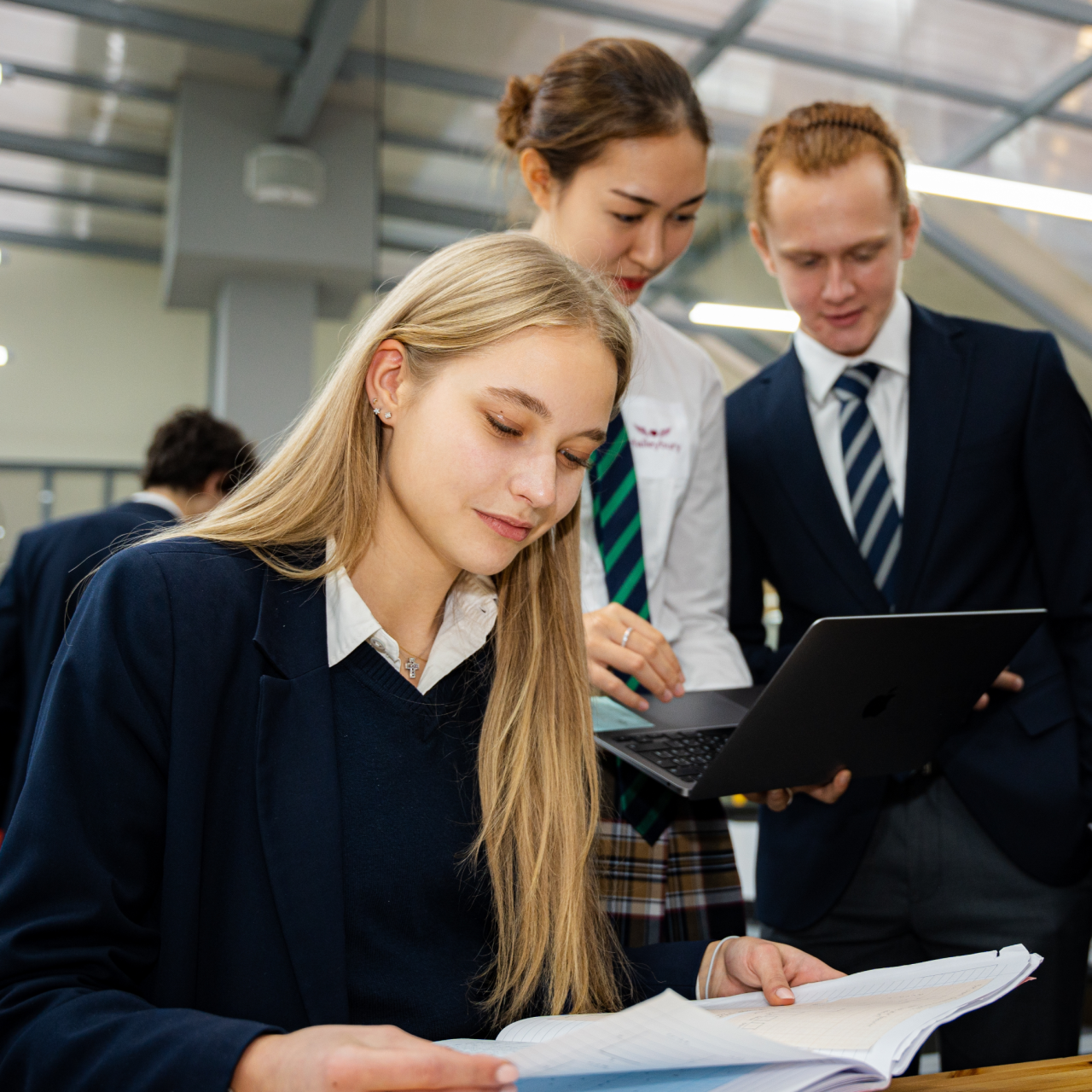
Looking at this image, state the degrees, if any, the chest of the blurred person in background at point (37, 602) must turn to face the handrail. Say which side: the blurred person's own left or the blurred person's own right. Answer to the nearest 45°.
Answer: approximately 45° to the blurred person's own left

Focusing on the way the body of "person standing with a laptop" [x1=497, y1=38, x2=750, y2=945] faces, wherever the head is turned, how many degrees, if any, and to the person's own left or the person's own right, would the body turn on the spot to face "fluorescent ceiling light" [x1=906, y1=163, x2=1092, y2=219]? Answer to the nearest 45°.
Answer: approximately 135° to the person's own left
